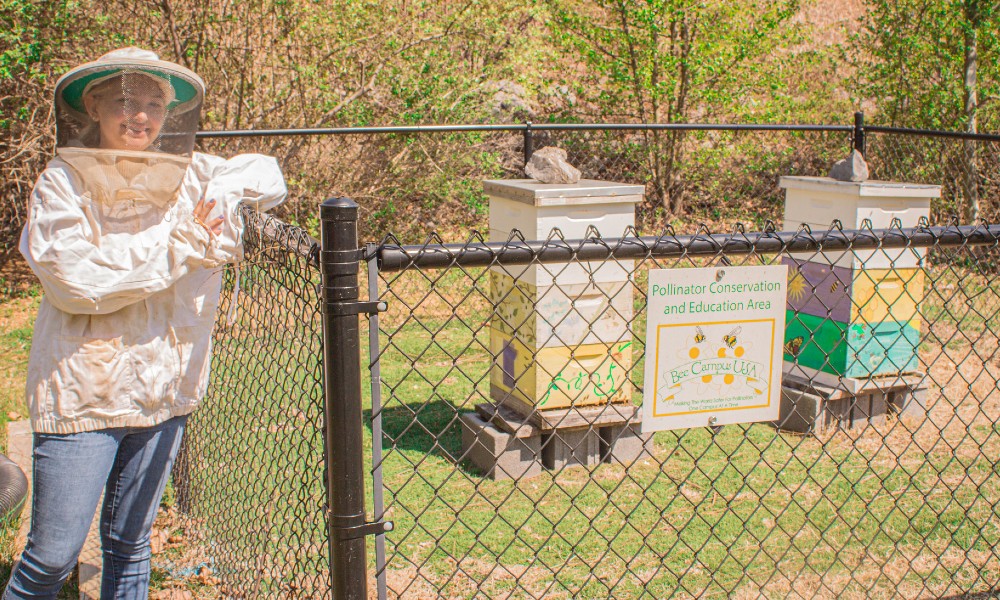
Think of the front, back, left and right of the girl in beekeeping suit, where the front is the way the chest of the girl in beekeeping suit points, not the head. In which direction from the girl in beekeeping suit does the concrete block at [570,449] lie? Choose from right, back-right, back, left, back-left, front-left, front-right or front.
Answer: back-left

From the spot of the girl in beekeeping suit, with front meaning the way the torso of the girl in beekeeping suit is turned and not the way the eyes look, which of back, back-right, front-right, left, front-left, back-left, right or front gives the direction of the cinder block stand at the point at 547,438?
back-left

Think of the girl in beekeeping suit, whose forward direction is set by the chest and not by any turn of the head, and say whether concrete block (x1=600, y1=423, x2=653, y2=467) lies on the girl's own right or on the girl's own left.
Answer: on the girl's own left

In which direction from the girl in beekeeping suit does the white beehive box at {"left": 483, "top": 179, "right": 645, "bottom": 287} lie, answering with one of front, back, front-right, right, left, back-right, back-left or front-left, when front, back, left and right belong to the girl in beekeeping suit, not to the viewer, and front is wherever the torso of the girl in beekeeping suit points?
back-left

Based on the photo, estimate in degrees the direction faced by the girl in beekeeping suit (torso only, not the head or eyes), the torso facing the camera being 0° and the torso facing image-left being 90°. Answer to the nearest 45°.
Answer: approximately 0°

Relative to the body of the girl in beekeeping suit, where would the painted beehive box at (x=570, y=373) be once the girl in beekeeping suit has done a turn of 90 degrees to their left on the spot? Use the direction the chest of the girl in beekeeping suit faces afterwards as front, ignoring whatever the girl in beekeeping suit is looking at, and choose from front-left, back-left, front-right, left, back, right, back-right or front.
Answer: front-left

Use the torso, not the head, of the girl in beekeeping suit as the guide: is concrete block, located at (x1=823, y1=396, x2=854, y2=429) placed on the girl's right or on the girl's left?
on the girl's left

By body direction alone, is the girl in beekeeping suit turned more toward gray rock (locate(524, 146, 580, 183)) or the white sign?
the white sign

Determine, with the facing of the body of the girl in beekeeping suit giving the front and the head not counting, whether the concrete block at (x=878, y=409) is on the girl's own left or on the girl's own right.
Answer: on the girl's own left

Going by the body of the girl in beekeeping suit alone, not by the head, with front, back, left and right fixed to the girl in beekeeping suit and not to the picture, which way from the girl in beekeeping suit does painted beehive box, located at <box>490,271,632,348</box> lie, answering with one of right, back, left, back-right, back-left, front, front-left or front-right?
back-left
